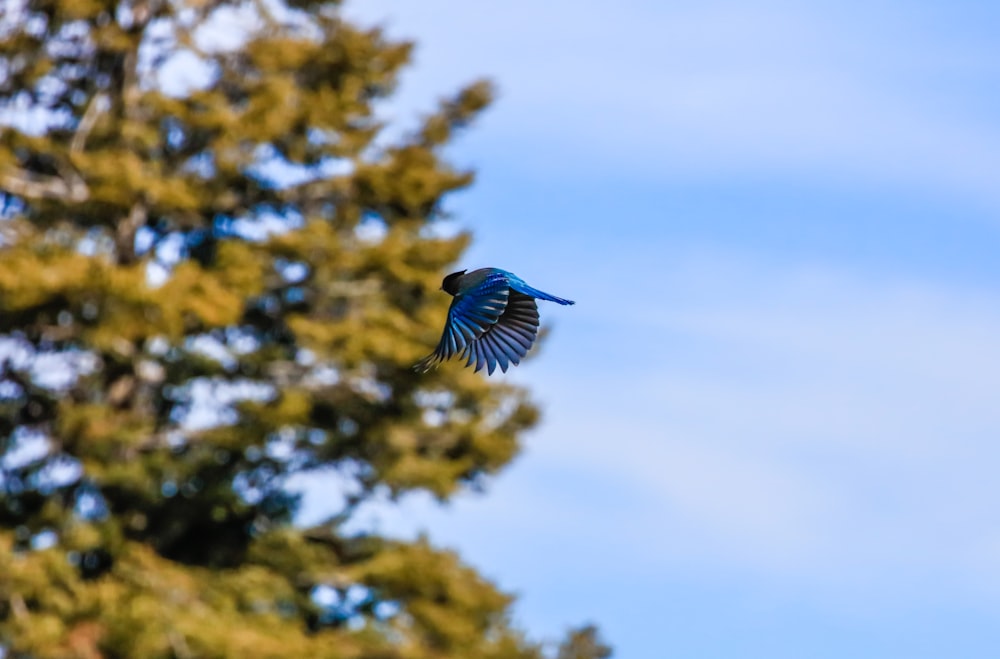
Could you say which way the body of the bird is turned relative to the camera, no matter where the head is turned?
to the viewer's left
